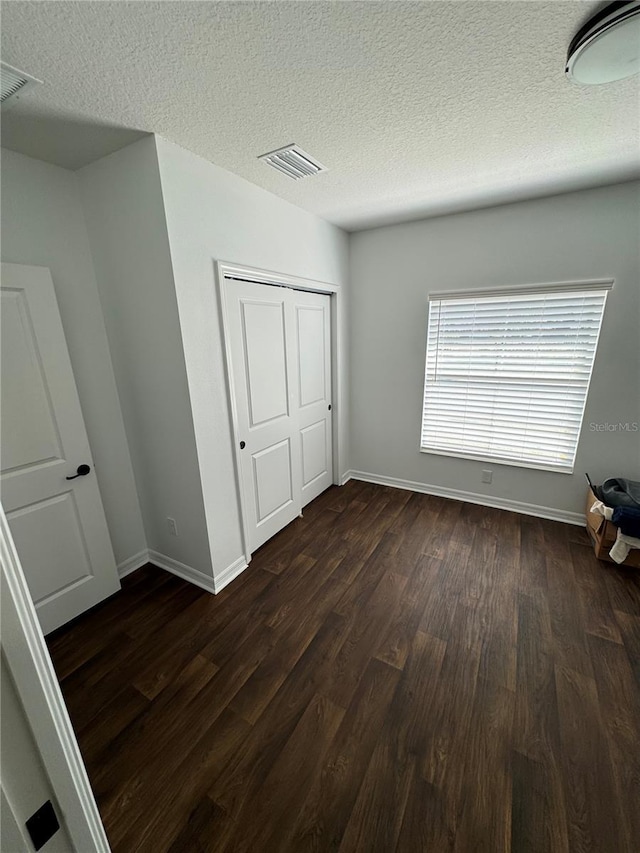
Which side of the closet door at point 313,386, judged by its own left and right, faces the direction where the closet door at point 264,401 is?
right

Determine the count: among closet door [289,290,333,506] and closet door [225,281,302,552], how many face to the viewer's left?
0

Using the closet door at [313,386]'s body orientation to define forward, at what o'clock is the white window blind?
The white window blind is roughly at 11 o'clock from the closet door.

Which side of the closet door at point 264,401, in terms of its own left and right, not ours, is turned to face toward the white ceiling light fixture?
front

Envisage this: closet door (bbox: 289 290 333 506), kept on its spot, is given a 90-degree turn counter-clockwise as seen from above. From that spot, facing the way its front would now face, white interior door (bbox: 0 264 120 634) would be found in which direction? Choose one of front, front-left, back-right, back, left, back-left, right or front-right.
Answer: back

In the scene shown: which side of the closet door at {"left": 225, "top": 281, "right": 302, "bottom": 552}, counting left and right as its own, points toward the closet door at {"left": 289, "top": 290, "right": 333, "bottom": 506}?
left

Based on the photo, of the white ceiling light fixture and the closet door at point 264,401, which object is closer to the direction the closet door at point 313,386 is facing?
the white ceiling light fixture

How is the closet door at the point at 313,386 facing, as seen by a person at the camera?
facing the viewer and to the right of the viewer

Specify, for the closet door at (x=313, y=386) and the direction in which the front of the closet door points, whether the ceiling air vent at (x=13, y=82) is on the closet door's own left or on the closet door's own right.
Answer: on the closet door's own right

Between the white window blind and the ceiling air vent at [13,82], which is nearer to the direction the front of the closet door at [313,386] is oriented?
the white window blind
